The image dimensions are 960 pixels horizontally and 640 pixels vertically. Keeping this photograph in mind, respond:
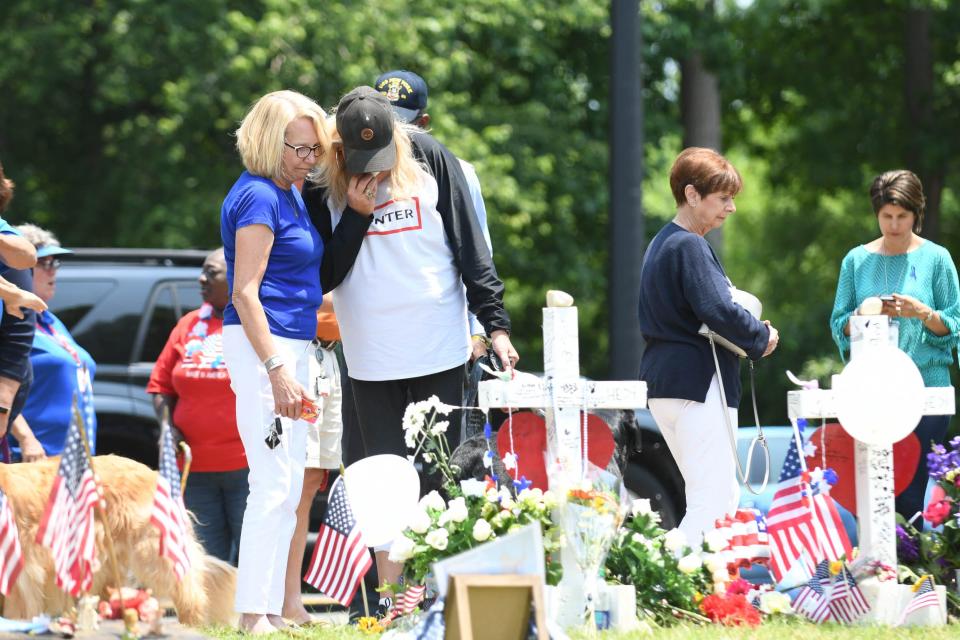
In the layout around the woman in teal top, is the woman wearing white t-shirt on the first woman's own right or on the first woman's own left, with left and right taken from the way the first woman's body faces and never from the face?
on the first woman's own right

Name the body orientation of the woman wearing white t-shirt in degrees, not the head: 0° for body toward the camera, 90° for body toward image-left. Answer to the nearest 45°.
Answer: approximately 0°

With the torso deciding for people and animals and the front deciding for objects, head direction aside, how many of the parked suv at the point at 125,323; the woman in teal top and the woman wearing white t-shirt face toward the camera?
2

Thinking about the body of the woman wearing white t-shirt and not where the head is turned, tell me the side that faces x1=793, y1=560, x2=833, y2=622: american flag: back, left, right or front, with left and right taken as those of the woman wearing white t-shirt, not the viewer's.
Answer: left

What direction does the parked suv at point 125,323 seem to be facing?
to the viewer's right

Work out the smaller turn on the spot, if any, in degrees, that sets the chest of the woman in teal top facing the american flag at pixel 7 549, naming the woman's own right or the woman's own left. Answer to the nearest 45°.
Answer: approximately 45° to the woman's own right

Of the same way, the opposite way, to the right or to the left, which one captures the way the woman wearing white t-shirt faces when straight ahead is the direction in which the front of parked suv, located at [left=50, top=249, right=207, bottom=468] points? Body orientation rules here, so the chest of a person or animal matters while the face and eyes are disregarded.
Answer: to the right
